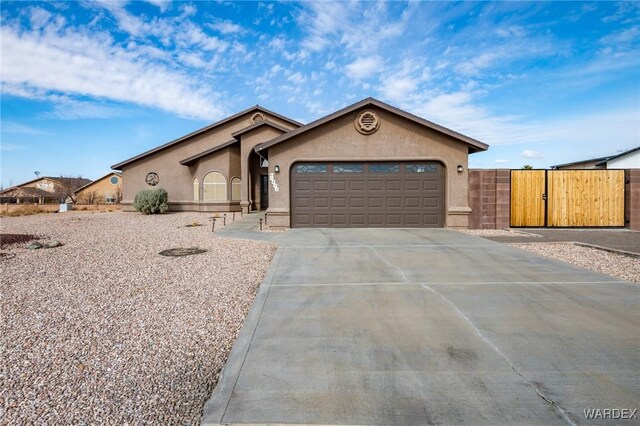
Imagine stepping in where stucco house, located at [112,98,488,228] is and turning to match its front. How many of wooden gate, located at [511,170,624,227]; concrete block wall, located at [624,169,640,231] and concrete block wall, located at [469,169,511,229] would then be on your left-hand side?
3

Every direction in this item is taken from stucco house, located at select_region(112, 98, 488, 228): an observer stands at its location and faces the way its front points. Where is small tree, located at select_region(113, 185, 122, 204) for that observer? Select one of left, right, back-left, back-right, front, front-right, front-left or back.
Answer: back-right

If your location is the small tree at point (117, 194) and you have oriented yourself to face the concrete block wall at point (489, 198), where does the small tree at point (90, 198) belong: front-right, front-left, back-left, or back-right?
back-right

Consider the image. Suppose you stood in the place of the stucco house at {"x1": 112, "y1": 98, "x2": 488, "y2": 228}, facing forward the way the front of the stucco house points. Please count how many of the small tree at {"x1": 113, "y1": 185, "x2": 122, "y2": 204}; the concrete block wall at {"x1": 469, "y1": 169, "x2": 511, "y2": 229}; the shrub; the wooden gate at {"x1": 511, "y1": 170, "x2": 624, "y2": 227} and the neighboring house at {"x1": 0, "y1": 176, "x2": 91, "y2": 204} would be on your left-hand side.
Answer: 2

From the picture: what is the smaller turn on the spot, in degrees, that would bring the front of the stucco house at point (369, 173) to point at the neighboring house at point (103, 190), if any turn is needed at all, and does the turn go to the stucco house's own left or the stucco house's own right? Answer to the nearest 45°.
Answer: approximately 135° to the stucco house's own right

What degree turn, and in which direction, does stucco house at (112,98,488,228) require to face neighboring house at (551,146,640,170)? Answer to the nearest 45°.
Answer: approximately 135° to its left

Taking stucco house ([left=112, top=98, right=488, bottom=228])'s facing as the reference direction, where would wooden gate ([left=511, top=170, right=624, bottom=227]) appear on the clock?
The wooden gate is roughly at 9 o'clock from the stucco house.

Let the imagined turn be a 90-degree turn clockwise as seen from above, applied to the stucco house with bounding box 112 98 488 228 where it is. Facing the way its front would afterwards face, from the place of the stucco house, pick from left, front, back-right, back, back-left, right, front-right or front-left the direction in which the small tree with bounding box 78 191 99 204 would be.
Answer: front-right

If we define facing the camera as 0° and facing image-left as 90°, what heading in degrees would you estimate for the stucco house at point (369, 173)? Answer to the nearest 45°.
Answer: approximately 0°

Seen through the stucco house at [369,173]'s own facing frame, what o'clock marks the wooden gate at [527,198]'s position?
The wooden gate is roughly at 9 o'clock from the stucco house.

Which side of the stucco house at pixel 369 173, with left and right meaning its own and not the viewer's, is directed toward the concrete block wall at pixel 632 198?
left

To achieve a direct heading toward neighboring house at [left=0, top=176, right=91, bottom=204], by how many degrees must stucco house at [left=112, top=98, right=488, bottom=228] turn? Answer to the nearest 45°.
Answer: approximately 135° to its right
